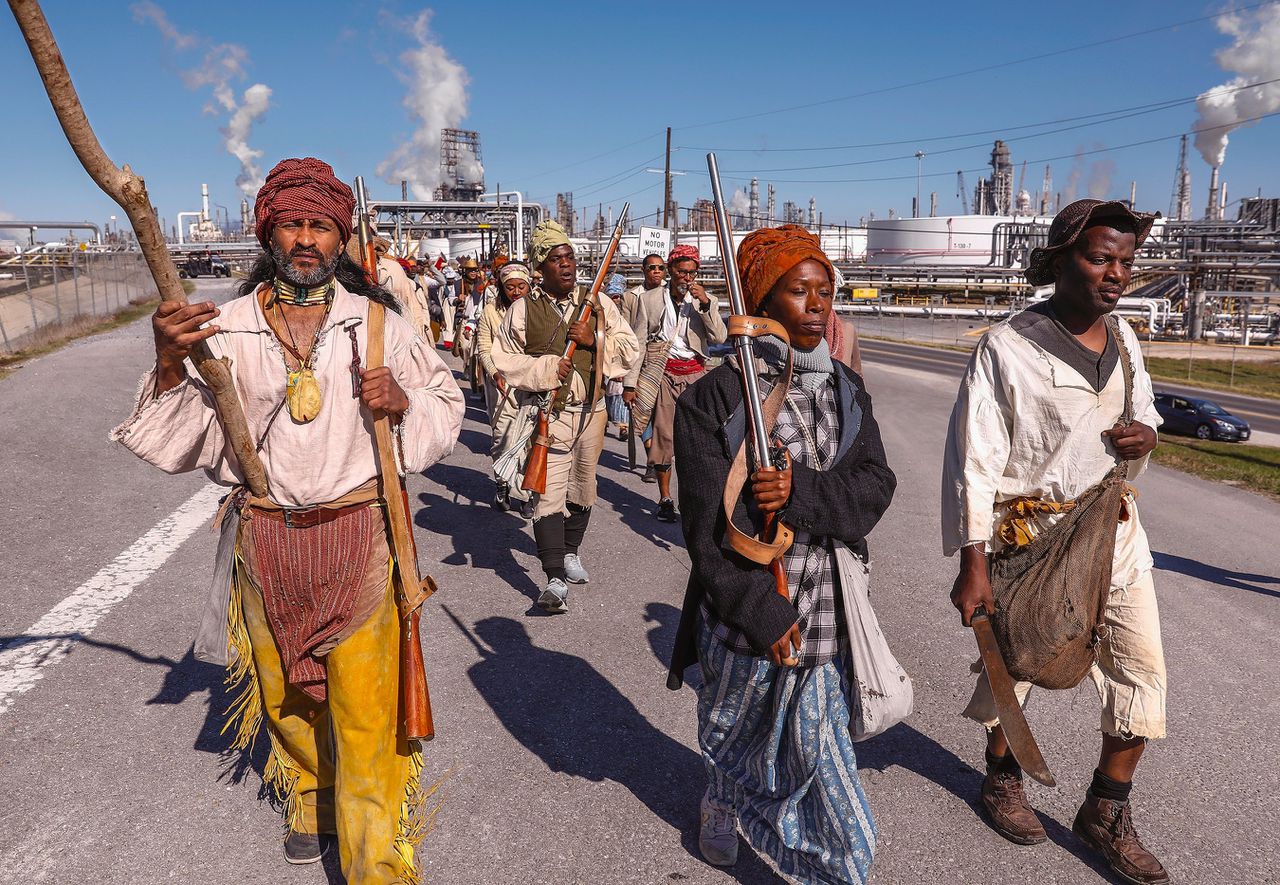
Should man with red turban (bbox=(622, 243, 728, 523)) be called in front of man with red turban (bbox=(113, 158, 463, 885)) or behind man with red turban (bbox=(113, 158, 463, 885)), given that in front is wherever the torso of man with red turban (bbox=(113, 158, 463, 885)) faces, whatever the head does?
behind

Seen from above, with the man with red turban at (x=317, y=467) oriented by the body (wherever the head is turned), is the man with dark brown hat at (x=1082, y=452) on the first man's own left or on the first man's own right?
on the first man's own left

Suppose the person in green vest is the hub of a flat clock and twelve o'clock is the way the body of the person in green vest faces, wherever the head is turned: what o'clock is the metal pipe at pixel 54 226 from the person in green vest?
The metal pipe is roughly at 5 o'clock from the person in green vest.

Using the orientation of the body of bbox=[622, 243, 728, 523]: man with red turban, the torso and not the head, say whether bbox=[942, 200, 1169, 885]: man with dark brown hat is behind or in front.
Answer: in front

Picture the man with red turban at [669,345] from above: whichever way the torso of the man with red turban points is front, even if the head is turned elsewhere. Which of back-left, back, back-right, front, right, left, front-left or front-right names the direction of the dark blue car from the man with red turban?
back-left

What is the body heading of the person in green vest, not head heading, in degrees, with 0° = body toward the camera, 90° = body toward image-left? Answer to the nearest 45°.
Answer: approximately 0°

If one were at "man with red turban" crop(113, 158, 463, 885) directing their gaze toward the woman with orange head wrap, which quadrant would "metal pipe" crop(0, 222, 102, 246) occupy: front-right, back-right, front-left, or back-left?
back-left

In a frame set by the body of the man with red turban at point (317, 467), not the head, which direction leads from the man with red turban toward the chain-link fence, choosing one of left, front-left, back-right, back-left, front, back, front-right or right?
back

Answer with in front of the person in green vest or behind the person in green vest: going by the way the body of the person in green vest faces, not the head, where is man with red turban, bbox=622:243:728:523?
behind

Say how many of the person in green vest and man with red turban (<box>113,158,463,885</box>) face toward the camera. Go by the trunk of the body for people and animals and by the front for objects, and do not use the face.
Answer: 2

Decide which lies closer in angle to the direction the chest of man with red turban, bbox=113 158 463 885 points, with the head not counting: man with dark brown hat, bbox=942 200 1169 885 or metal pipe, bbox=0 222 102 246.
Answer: the man with dark brown hat

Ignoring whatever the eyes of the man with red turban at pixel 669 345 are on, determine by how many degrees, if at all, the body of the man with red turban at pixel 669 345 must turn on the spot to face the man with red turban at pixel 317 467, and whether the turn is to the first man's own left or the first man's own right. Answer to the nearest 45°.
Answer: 0° — they already face them

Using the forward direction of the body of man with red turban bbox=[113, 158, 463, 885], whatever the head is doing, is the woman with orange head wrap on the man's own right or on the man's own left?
on the man's own left
